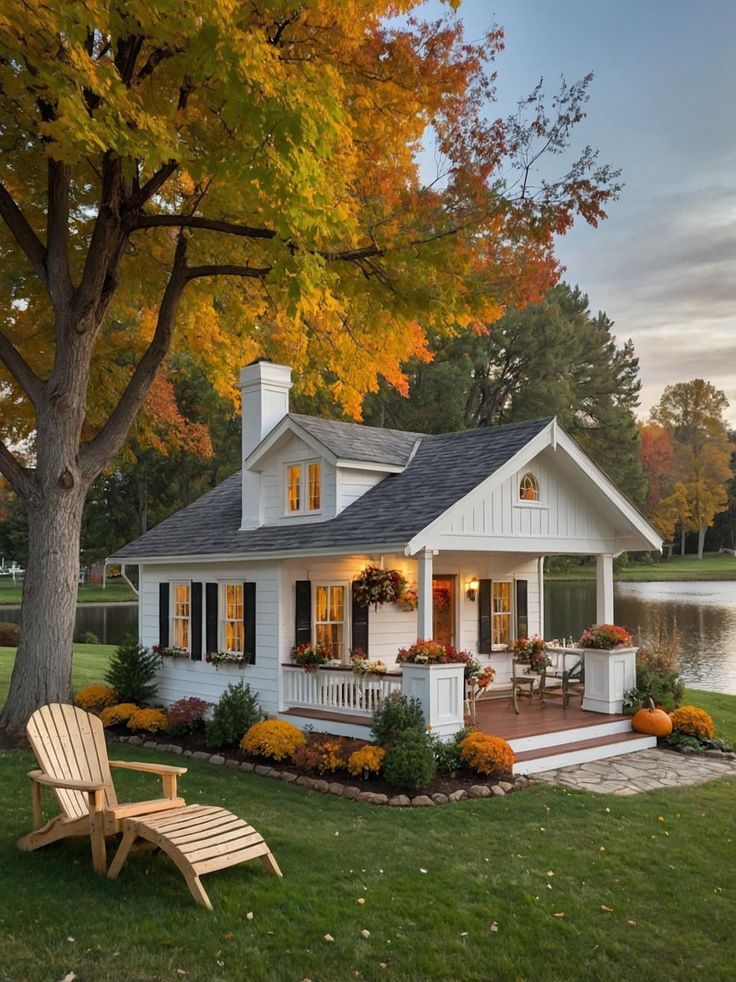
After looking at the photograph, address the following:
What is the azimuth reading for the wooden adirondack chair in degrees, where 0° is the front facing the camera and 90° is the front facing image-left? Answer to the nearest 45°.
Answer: approximately 315°

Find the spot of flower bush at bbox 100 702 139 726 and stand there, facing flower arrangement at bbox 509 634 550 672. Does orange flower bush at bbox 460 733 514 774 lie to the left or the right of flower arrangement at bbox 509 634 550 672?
right

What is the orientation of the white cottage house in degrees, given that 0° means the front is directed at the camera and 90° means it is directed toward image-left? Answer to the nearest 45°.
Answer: approximately 315°

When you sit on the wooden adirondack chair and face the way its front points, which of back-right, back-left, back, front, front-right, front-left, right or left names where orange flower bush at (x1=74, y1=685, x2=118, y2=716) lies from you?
back-left

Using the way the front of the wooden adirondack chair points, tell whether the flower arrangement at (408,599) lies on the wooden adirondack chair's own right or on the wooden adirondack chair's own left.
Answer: on the wooden adirondack chair's own left
